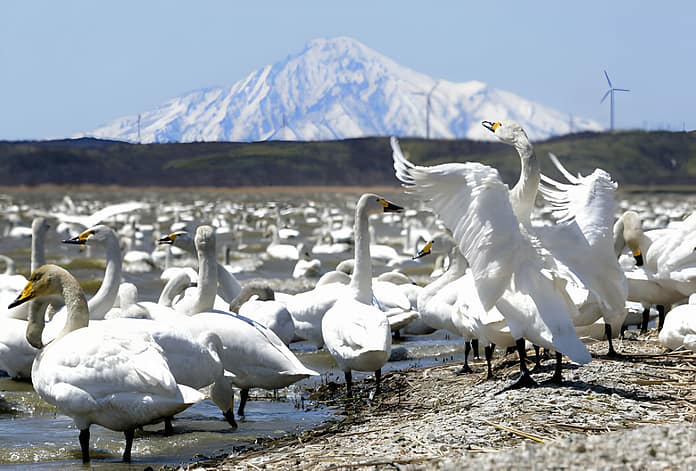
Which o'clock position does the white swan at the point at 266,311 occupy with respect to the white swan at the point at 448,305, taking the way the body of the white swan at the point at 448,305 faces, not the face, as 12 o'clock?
the white swan at the point at 266,311 is roughly at 12 o'clock from the white swan at the point at 448,305.

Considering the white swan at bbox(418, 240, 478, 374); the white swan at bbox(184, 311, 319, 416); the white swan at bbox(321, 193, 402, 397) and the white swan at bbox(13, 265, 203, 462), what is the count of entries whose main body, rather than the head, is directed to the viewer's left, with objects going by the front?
3

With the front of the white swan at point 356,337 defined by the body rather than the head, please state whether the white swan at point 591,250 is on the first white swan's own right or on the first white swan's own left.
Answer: on the first white swan's own right

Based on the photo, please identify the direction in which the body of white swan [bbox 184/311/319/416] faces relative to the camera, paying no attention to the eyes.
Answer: to the viewer's left

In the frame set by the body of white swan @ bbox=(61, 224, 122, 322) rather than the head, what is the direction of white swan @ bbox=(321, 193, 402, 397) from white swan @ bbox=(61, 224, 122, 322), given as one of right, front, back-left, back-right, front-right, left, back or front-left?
back-left

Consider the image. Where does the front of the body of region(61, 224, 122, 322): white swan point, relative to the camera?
to the viewer's left

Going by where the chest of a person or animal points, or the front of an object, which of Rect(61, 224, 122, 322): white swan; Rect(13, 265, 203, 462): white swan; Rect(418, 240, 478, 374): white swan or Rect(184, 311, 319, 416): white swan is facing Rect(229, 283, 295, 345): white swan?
Rect(418, 240, 478, 374): white swan

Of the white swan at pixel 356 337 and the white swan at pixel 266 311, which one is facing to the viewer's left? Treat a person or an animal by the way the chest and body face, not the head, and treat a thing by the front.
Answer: the white swan at pixel 266 311

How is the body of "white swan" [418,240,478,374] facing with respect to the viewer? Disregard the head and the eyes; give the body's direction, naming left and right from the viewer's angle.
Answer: facing to the left of the viewer

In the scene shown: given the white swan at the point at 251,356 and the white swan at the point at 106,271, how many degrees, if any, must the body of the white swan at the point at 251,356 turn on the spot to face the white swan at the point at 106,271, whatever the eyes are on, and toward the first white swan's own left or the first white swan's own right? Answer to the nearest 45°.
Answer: approximately 45° to the first white swan's own right

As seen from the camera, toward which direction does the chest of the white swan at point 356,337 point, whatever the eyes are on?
away from the camera

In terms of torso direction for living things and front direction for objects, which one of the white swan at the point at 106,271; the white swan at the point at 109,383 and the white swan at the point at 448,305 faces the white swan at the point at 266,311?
the white swan at the point at 448,305

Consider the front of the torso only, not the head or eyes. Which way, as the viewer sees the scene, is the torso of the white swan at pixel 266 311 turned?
to the viewer's left

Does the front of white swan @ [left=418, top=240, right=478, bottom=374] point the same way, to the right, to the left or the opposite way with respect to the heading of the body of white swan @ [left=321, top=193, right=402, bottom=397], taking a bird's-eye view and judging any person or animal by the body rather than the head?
to the left
